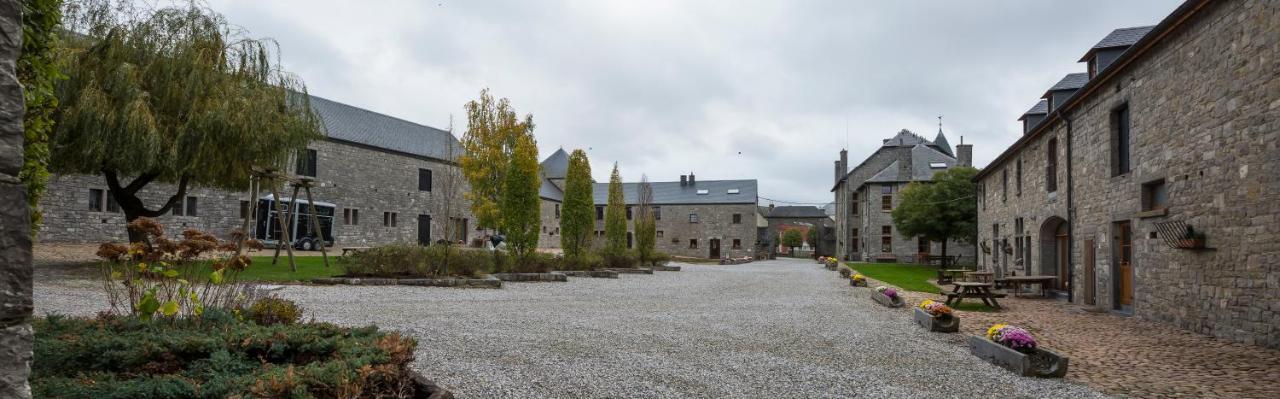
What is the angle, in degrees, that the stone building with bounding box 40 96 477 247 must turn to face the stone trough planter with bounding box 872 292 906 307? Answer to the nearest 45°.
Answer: approximately 45° to its right

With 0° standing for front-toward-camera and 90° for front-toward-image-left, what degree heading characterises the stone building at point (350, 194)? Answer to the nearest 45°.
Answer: approximately 315°

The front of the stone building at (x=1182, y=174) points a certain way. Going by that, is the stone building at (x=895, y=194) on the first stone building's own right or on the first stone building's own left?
on the first stone building's own right

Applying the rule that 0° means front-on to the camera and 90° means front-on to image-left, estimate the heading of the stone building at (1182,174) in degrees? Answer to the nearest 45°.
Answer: approximately 45°

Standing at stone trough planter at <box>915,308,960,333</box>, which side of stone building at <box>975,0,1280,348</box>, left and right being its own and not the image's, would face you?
front

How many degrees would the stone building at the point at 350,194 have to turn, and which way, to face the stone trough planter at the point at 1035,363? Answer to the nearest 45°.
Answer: approximately 45° to its right

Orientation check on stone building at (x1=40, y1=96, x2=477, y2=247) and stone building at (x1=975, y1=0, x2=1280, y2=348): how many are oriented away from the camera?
0

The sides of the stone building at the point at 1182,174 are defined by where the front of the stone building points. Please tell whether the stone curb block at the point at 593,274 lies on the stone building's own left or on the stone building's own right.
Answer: on the stone building's own right

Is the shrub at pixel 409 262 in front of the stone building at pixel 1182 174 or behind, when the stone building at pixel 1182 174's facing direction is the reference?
in front
